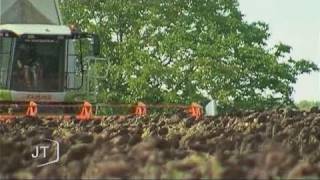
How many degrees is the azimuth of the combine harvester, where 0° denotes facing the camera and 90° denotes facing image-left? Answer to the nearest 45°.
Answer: approximately 0°

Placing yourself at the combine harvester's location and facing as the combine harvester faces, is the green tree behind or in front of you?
behind
